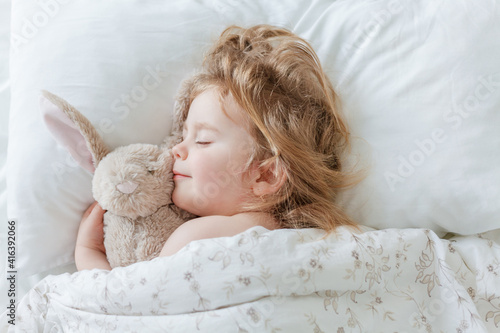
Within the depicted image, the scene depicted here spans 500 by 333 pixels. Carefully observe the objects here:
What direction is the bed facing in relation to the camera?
toward the camera
